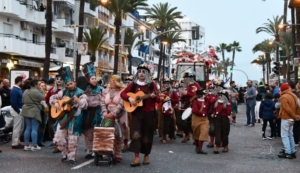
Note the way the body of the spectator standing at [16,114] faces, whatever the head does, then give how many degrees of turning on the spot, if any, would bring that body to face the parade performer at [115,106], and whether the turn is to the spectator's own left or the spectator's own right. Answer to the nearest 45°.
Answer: approximately 45° to the spectator's own right

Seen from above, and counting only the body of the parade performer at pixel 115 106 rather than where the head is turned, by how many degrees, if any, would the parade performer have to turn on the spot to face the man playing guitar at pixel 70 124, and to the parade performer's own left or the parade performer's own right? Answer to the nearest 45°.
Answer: approximately 45° to the parade performer's own right

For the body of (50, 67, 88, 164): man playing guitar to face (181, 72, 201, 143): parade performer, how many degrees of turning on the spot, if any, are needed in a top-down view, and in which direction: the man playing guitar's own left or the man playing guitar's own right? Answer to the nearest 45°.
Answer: approximately 135° to the man playing guitar's own left

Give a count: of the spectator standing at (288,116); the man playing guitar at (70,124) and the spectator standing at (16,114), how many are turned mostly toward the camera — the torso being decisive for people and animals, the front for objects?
1

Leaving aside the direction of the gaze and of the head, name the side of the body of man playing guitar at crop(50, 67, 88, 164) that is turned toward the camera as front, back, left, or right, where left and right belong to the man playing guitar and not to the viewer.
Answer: front

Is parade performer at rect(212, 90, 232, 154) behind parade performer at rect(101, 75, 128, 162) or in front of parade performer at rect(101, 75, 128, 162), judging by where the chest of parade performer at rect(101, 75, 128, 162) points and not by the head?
behind

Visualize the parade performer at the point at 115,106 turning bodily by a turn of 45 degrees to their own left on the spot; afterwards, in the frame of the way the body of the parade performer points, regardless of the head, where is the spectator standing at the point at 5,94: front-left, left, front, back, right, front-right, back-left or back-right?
back-right

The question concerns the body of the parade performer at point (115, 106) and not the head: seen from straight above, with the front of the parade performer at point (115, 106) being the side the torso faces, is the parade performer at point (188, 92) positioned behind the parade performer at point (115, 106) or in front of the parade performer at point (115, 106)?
behind

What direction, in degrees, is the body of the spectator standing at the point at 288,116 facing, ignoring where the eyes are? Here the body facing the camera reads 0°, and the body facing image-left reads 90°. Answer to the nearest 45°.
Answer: approximately 90°

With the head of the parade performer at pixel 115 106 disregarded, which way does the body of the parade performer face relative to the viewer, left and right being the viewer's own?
facing the viewer and to the left of the viewer

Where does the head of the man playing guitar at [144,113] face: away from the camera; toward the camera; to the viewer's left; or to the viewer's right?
toward the camera

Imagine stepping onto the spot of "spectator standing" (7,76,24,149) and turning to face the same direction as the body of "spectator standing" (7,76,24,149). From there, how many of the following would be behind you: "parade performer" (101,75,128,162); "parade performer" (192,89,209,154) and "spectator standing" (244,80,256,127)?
0

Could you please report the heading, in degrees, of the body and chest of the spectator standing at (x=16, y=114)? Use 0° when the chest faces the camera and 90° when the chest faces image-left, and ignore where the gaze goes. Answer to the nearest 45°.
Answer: approximately 270°

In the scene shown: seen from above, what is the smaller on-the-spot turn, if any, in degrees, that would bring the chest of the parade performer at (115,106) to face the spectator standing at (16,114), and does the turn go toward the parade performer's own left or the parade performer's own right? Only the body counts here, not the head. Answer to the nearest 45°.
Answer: approximately 90° to the parade performer's own right
